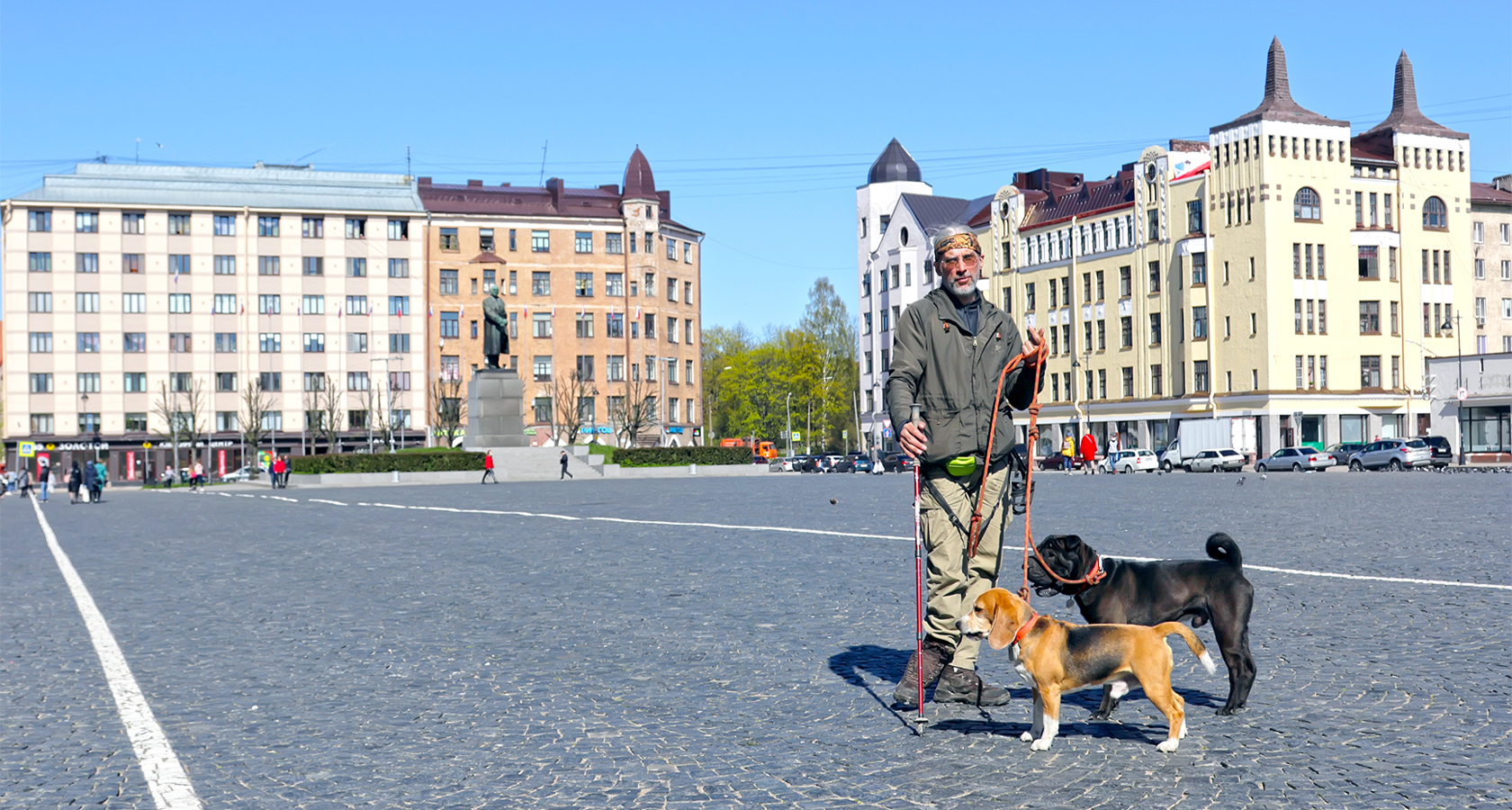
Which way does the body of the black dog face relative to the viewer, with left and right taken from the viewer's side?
facing to the left of the viewer

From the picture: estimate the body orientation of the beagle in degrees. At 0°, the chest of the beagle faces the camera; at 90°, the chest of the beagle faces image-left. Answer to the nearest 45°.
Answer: approximately 90°

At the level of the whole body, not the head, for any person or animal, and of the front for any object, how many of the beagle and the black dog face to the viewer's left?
2

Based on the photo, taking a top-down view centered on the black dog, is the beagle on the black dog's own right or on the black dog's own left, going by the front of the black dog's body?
on the black dog's own left

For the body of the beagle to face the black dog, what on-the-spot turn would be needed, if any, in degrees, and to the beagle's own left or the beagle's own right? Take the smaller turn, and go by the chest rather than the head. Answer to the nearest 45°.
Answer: approximately 135° to the beagle's own right
